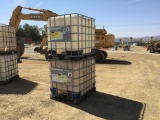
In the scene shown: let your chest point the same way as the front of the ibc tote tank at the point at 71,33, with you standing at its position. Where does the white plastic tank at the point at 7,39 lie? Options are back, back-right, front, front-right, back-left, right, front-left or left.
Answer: right

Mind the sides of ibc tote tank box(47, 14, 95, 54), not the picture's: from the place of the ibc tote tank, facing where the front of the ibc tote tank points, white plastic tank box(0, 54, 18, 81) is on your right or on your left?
on your right

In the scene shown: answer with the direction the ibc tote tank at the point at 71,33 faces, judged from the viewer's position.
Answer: facing the viewer and to the left of the viewer
